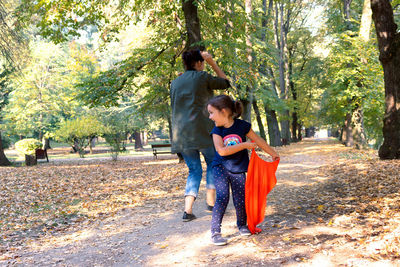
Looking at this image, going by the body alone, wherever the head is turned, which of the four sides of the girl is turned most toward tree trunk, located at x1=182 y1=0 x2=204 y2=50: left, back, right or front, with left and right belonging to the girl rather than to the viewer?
back

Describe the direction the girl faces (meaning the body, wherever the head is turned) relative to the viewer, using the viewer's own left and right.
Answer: facing the viewer

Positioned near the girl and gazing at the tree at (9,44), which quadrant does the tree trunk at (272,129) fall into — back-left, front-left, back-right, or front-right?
front-right

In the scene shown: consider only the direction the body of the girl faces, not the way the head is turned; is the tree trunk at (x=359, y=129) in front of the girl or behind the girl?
behind

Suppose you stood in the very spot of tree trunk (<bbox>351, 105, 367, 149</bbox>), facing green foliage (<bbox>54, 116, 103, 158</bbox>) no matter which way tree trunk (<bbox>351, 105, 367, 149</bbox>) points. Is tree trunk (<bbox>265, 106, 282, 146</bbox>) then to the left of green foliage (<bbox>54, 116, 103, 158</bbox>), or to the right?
right

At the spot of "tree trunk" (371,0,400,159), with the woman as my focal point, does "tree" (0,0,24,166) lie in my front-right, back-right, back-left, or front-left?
front-right

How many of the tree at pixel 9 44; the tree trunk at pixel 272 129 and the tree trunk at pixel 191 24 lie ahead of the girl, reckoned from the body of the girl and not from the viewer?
0

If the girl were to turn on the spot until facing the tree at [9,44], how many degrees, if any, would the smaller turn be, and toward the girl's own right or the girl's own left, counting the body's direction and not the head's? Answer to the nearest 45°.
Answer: approximately 135° to the girl's own right

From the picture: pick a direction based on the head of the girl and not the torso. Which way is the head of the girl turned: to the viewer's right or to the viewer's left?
to the viewer's left

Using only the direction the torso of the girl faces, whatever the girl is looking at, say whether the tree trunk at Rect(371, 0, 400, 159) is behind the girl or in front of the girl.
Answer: behind

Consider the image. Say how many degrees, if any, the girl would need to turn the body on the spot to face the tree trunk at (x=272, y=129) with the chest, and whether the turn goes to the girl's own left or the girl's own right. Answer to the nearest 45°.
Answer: approximately 180°

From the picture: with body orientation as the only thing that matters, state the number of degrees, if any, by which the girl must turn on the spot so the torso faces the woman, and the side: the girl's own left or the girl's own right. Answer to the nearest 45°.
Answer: approximately 135° to the girl's own right

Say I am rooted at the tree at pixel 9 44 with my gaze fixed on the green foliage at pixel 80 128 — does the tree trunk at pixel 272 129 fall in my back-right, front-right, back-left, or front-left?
front-right
